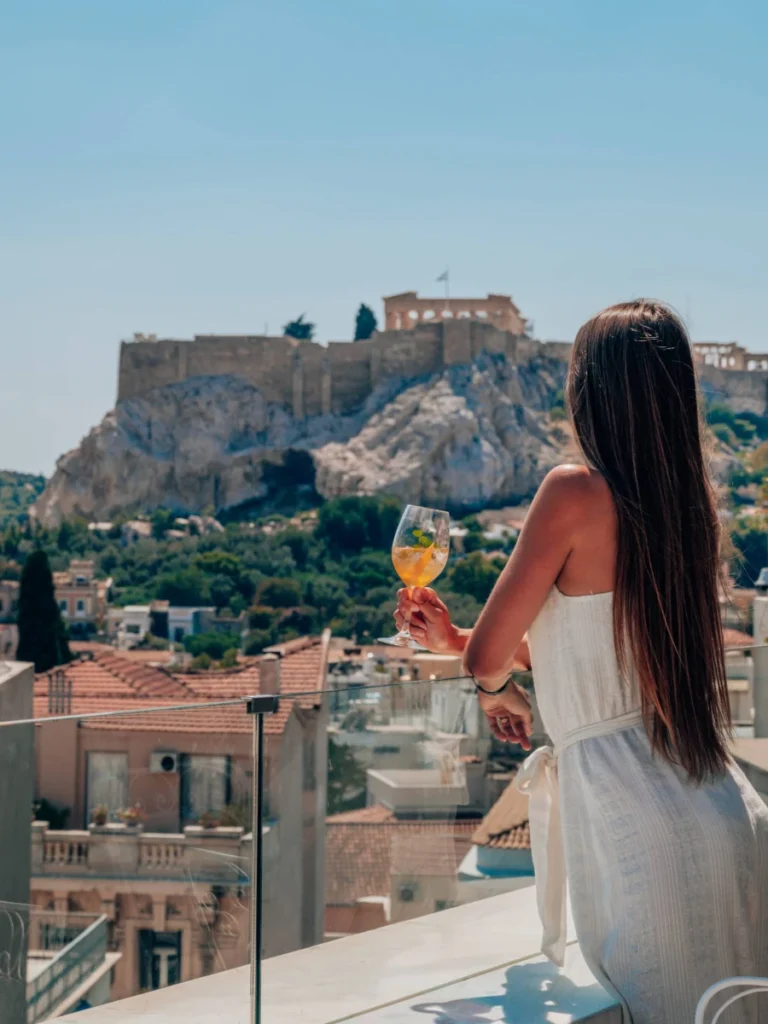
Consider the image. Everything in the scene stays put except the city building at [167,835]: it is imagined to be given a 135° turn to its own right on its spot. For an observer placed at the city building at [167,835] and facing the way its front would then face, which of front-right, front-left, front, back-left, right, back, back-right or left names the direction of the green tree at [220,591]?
front-right

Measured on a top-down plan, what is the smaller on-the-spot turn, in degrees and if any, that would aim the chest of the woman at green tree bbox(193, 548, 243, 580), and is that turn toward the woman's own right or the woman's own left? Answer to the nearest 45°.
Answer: approximately 45° to the woman's own right

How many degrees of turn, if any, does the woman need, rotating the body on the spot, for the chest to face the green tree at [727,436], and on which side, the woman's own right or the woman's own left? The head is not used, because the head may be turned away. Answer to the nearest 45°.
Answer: approximately 45° to the woman's own right

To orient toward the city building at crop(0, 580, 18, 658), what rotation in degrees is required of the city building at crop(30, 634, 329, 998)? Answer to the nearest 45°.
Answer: approximately 180°

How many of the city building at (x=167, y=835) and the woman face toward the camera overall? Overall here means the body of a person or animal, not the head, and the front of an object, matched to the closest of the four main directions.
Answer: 1

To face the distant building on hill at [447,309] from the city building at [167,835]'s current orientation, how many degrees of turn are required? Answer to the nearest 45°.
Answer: approximately 180°

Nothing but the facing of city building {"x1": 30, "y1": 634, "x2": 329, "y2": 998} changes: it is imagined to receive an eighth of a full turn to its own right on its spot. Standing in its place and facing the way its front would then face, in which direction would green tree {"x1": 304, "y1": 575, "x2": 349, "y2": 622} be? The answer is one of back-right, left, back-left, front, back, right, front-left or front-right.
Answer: back-right

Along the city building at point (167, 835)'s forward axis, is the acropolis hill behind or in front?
behind

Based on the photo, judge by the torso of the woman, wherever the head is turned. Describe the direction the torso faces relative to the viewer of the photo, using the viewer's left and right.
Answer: facing away from the viewer and to the left of the viewer

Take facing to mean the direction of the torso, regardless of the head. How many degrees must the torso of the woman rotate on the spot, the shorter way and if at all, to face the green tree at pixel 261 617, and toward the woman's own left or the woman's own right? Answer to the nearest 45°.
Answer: approximately 45° to the woman's own right

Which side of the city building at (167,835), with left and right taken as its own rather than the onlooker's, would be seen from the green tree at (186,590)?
back

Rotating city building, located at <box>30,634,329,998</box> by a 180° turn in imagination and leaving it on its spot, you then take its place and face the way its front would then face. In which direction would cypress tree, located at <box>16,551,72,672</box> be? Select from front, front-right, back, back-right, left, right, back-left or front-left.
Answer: front

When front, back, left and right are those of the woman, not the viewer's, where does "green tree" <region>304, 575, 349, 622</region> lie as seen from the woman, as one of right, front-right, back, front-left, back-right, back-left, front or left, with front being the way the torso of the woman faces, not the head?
front-right

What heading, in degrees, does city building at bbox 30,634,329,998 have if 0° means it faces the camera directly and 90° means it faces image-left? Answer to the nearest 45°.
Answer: approximately 0°

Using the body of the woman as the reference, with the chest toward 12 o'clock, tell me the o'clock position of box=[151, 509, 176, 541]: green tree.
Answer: The green tree is roughly at 1 o'clock from the woman.
